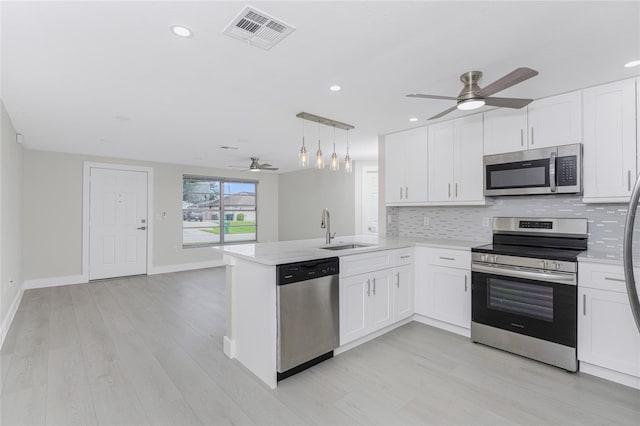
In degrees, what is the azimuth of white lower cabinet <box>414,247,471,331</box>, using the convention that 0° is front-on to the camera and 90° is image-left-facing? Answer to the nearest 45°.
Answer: approximately 45°

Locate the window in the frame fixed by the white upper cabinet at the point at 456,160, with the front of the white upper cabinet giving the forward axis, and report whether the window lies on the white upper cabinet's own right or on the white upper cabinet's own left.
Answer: on the white upper cabinet's own right

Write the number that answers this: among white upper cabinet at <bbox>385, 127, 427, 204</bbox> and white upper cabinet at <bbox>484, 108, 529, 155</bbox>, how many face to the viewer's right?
0

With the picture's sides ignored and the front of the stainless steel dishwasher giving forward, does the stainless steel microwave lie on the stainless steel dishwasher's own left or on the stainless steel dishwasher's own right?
on the stainless steel dishwasher's own left

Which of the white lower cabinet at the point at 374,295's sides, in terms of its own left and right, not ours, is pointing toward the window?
back
